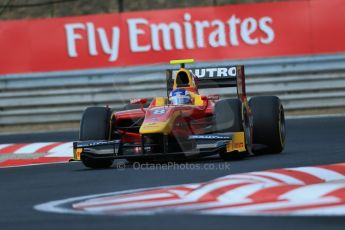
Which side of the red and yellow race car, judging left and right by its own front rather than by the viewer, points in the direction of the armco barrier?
back

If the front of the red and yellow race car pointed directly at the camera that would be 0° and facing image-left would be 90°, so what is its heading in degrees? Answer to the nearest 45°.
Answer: approximately 0°
